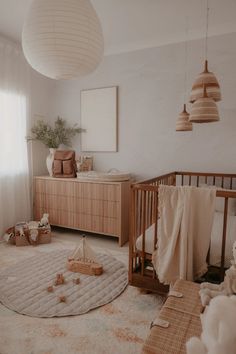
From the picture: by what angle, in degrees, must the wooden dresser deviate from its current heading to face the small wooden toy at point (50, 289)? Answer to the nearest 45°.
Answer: approximately 45° to its left

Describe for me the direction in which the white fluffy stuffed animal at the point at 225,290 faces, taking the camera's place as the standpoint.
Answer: facing to the left of the viewer

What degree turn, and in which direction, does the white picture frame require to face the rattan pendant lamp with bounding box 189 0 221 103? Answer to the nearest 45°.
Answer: approximately 90° to its left

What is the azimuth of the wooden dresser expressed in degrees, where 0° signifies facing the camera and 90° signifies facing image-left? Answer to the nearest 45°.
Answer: approximately 45°

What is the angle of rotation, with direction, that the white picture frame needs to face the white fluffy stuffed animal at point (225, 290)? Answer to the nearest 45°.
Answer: approximately 45° to its left

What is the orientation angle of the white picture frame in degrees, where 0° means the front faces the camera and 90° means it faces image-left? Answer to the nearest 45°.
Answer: approximately 45°

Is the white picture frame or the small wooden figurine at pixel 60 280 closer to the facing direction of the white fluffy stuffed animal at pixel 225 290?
the small wooden figurine
